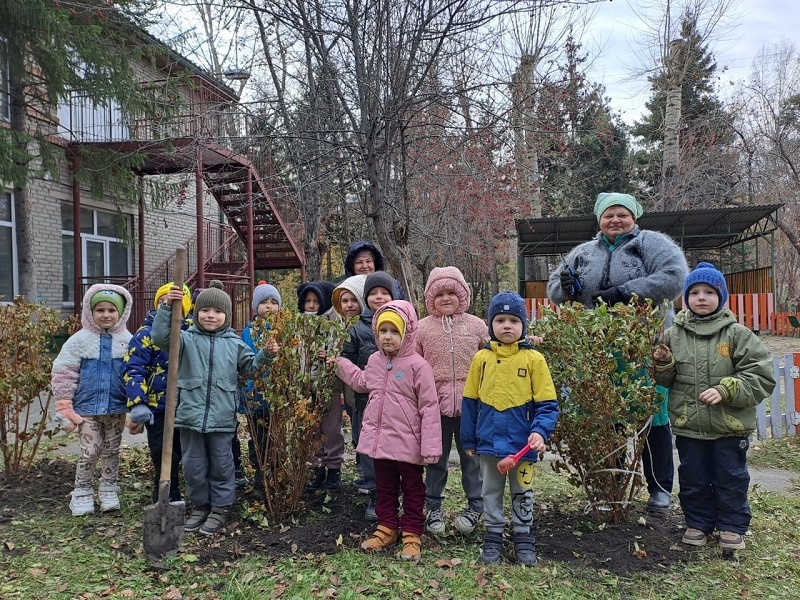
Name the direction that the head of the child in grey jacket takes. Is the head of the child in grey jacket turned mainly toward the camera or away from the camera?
toward the camera

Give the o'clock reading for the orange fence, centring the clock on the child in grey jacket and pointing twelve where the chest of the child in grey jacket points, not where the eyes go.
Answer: The orange fence is roughly at 8 o'clock from the child in grey jacket.

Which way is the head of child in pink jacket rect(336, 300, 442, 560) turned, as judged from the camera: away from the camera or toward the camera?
toward the camera

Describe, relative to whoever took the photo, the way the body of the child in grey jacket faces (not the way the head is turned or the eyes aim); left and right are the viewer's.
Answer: facing the viewer

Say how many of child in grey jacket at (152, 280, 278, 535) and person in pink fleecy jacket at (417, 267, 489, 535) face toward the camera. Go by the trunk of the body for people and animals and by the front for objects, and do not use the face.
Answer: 2

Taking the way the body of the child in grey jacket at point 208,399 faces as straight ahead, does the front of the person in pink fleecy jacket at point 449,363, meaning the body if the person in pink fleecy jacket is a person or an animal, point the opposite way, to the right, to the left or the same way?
the same way

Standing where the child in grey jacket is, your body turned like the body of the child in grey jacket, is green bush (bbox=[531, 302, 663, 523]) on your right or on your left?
on your left

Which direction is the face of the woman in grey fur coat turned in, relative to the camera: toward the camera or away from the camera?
toward the camera

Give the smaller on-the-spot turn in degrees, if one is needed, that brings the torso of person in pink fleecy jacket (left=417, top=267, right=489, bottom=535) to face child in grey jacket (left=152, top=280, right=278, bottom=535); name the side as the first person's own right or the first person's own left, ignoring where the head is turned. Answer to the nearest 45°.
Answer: approximately 90° to the first person's own right

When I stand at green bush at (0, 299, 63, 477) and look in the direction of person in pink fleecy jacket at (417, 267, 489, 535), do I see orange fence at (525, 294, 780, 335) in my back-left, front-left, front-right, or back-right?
front-left

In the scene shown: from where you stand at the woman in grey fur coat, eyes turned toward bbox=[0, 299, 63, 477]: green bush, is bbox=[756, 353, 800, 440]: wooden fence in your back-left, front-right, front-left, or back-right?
back-right

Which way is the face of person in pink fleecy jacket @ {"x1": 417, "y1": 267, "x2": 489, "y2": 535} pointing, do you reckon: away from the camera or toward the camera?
toward the camera

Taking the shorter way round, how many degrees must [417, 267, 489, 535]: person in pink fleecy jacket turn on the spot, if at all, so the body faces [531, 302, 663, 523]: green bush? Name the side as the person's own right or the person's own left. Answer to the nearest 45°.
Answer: approximately 90° to the person's own left

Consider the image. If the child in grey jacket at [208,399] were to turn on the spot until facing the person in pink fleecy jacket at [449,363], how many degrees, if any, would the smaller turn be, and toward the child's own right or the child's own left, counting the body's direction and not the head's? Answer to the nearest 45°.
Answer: approximately 90° to the child's own left

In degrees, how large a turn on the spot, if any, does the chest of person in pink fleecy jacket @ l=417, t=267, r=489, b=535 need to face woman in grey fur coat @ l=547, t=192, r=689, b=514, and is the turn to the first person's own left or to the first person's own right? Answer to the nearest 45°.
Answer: approximately 90° to the first person's own left

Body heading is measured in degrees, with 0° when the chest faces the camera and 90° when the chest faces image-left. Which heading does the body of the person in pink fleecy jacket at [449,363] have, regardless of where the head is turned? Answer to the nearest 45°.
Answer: approximately 0°
